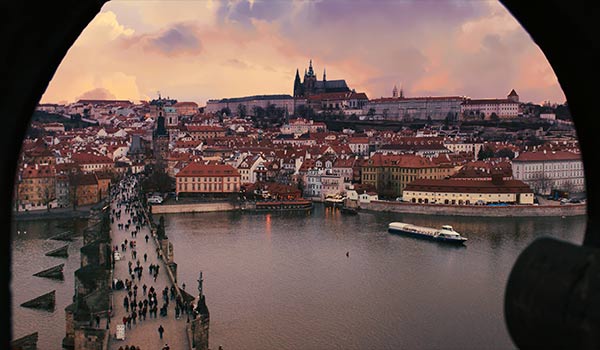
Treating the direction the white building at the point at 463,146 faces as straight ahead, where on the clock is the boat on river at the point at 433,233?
The boat on river is roughly at 12 o'clock from the white building.

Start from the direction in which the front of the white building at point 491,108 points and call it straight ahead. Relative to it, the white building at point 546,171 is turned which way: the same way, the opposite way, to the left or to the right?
the same way

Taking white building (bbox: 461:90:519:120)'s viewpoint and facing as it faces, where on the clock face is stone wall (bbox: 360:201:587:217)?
The stone wall is roughly at 12 o'clock from the white building.

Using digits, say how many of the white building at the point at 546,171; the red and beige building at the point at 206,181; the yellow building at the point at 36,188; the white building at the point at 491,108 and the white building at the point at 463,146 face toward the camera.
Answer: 5

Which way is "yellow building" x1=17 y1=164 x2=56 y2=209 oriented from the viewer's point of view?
toward the camera

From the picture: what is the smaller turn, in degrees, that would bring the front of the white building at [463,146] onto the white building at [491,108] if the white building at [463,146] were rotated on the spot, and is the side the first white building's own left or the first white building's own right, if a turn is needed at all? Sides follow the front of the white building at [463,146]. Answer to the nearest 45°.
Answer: approximately 180°

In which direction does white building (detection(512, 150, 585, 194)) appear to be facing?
toward the camera

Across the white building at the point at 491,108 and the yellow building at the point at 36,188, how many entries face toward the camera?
2

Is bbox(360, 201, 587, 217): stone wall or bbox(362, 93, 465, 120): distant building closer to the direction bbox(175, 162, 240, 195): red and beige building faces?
the stone wall

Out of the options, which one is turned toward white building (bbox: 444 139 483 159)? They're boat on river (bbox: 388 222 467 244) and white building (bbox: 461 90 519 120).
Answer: white building (bbox: 461 90 519 120)

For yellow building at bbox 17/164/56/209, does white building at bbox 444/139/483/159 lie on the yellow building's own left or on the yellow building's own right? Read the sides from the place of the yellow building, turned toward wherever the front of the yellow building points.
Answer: on the yellow building's own left

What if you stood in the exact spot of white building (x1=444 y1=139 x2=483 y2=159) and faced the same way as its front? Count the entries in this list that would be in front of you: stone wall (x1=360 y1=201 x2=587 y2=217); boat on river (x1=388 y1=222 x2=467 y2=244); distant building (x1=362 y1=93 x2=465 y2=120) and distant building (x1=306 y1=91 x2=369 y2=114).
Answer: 2

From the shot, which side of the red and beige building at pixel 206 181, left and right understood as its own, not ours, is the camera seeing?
front

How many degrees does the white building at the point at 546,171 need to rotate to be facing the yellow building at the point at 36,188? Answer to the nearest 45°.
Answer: approximately 45° to its right
